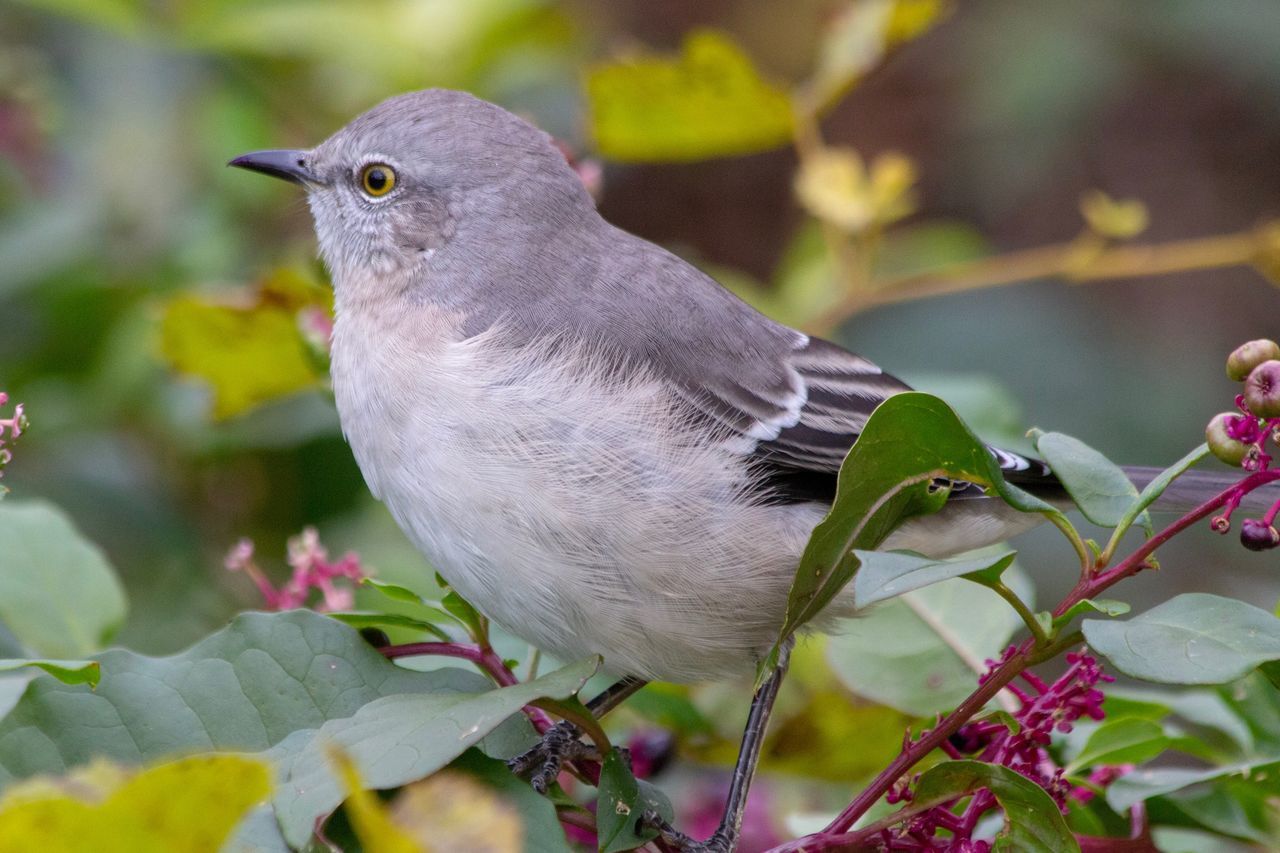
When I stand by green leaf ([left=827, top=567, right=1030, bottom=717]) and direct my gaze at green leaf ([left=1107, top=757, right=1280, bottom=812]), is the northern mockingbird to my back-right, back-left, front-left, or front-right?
back-right

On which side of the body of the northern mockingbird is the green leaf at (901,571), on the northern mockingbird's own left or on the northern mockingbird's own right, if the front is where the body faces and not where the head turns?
on the northern mockingbird's own left

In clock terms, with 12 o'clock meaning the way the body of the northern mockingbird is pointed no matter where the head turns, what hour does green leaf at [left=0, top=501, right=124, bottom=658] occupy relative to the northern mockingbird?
The green leaf is roughly at 1 o'clock from the northern mockingbird.

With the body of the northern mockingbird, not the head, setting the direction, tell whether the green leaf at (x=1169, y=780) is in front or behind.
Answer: behind

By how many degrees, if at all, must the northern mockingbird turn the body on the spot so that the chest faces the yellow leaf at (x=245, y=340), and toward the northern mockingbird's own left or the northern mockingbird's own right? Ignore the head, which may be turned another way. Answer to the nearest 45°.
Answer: approximately 45° to the northern mockingbird's own right

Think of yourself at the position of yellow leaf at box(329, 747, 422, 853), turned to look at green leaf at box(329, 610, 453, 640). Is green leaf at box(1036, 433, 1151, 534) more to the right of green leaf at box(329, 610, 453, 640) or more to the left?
right

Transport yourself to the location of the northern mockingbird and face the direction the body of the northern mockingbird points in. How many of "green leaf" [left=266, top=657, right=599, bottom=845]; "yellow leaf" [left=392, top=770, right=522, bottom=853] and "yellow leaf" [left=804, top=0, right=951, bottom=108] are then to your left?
2

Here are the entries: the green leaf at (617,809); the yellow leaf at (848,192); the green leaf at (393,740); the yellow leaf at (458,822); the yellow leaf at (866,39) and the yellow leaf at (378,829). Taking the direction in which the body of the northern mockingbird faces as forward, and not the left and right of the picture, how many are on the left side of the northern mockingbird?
4

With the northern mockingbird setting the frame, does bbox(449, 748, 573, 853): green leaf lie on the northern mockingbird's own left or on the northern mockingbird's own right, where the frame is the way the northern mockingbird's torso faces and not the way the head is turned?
on the northern mockingbird's own left

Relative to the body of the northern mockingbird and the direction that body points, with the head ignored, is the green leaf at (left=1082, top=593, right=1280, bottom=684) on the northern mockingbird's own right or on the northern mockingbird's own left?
on the northern mockingbird's own left

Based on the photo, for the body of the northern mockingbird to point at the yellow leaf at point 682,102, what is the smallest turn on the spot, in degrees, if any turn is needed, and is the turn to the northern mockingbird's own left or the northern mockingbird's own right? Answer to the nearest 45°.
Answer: approximately 90° to the northern mockingbird's own right

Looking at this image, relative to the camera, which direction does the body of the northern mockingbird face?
to the viewer's left

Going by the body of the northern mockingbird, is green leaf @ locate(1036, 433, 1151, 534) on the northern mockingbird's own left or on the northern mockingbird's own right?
on the northern mockingbird's own left

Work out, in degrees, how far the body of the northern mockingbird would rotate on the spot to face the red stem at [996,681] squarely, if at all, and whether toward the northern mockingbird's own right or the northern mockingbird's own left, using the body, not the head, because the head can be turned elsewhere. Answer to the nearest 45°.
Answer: approximately 135° to the northern mockingbird's own left
